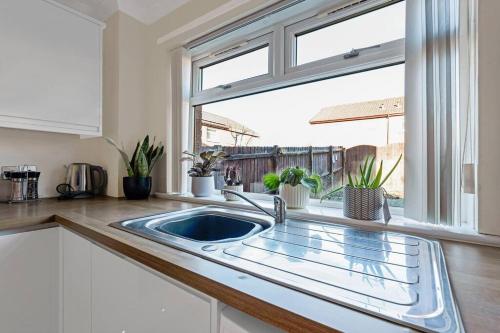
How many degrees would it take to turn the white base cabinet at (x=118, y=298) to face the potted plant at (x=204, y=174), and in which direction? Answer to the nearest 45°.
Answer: approximately 180°

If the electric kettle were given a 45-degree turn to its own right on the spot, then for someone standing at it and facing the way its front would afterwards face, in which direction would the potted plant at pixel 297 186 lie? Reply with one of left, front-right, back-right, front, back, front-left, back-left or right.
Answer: back

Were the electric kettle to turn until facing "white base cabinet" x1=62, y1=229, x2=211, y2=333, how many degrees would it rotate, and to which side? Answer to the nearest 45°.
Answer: approximately 90° to its left

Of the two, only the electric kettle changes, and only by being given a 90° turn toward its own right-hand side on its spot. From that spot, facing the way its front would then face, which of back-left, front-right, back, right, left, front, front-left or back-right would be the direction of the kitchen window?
back-right

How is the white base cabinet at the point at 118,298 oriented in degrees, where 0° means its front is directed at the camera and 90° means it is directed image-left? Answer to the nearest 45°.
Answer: approximately 45°

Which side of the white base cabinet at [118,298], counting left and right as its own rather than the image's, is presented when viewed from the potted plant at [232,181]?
back

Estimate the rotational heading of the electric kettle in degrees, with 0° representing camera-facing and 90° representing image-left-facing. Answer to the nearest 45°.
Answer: approximately 90°

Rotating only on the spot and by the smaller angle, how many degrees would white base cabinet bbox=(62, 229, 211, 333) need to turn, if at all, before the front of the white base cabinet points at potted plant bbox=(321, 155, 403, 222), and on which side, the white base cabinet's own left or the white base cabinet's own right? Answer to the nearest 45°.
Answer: approximately 135° to the white base cabinet's own left

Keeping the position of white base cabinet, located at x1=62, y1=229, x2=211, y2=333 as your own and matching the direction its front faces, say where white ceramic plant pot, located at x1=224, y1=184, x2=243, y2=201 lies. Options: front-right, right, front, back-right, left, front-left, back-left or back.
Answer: back

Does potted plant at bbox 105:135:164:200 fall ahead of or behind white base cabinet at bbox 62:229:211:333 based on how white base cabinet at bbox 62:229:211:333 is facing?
behind
